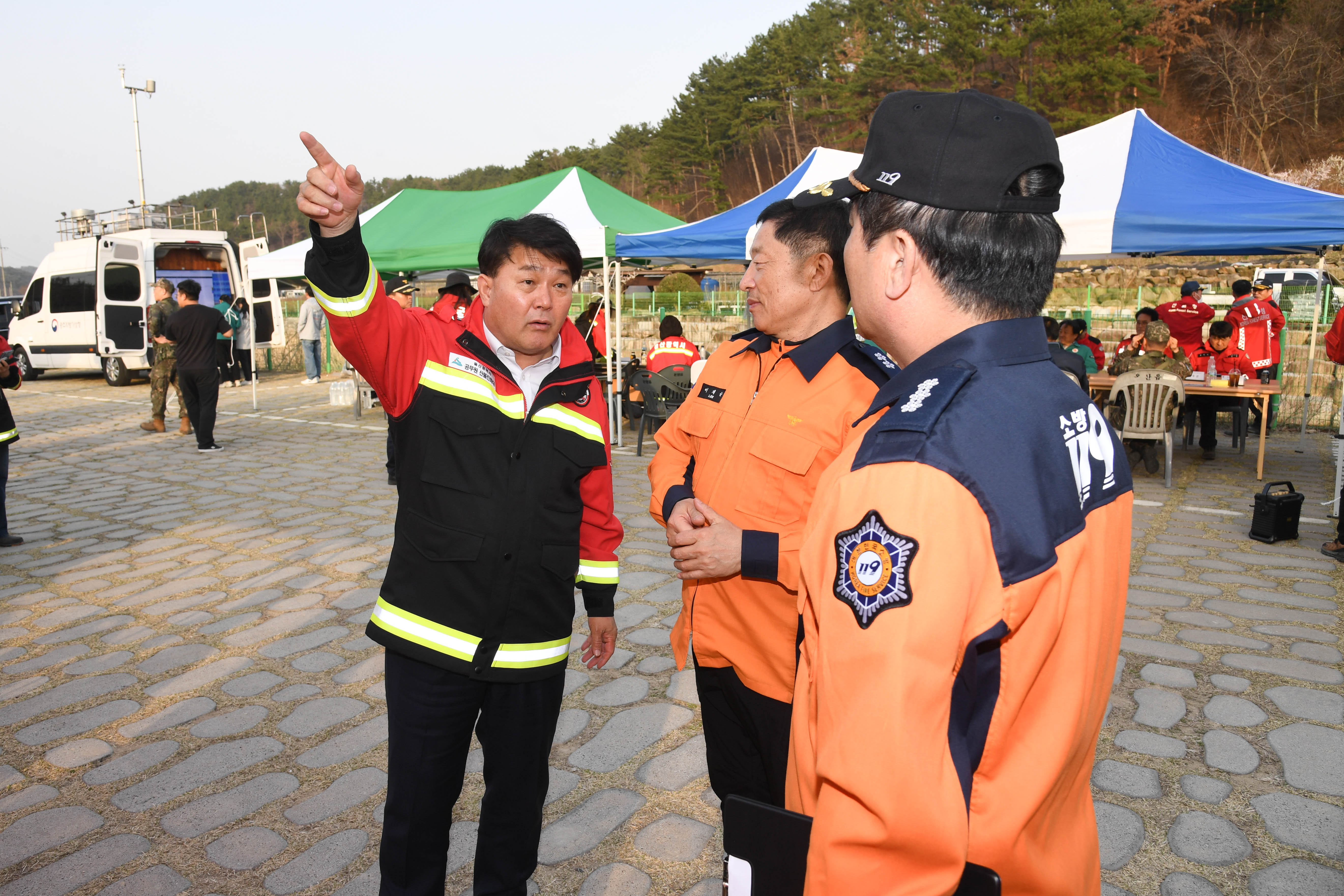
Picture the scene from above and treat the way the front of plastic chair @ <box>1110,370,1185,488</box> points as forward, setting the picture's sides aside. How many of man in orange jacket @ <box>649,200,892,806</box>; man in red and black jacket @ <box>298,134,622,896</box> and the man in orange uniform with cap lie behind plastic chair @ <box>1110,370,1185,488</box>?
3

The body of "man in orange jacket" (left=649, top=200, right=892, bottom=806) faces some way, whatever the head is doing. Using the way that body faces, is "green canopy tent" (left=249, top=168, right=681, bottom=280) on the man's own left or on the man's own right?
on the man's own right

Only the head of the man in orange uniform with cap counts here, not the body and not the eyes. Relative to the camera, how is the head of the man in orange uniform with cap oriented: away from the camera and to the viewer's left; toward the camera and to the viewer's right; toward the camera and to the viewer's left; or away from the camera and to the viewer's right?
away from the camera and to the viewer's left

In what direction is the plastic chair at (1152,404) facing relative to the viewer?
away from the camera

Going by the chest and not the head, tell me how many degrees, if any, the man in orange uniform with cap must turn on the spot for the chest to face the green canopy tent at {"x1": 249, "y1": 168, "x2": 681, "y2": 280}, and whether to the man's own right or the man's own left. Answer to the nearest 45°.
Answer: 0° — they already face it

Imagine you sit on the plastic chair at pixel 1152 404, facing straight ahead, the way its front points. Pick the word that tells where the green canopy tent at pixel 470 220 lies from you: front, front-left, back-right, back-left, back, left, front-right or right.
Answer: left

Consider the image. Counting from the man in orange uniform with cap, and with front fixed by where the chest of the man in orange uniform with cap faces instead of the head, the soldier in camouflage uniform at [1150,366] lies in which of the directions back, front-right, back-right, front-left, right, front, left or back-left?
front-right

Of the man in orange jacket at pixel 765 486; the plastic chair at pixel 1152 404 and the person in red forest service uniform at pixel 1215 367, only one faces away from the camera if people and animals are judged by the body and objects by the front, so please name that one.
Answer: the plastic chair

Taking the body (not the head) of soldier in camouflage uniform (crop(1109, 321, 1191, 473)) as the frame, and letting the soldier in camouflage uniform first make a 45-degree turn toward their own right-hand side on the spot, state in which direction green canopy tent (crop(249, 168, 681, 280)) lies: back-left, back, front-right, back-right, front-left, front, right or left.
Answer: back-left

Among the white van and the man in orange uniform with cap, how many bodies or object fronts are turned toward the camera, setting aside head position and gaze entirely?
0

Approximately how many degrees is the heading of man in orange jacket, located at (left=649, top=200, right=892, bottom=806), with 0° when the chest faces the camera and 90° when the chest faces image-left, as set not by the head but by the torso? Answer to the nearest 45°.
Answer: approximately 45°

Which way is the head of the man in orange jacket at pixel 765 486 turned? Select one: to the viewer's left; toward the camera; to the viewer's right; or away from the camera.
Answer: to the viewer's left
